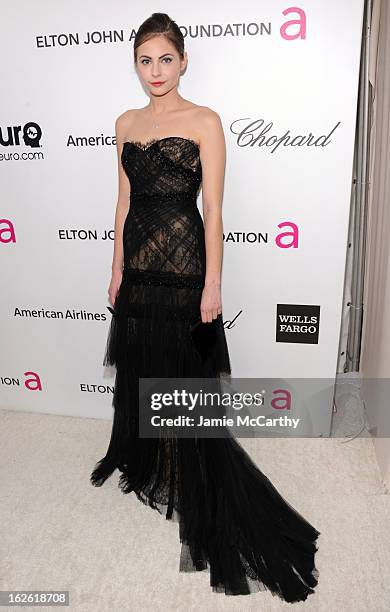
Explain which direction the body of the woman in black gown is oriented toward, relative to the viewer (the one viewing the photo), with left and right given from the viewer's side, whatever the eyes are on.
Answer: facing the viewer and to the left of the viewer
